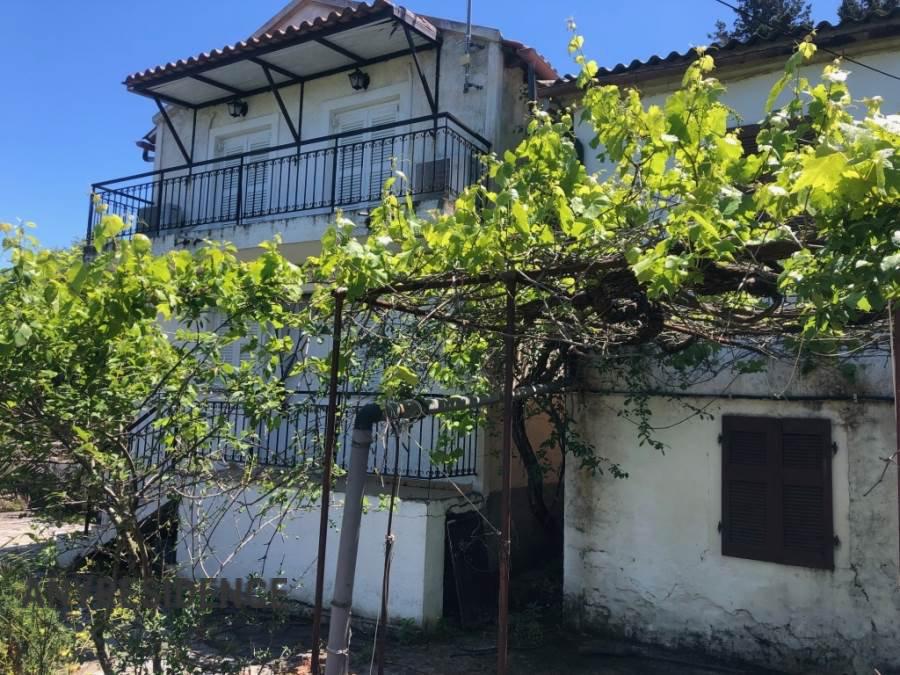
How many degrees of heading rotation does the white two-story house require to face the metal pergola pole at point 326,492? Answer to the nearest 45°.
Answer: approximately 45° to its left

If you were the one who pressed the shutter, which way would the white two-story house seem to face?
facing the viewer and to the left of the viewer

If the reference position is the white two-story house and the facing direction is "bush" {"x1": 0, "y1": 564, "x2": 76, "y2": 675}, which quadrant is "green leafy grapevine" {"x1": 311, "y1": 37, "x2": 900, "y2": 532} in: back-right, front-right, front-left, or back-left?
front-left

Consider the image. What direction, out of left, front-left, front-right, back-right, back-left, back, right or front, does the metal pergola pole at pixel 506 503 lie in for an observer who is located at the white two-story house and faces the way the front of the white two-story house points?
front-left
